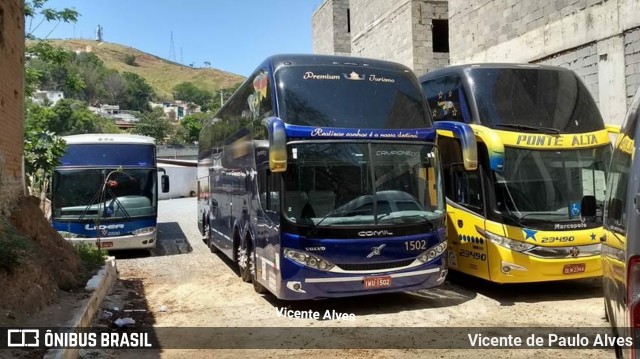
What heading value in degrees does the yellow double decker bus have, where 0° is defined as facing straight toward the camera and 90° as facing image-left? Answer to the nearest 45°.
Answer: approximately 315°

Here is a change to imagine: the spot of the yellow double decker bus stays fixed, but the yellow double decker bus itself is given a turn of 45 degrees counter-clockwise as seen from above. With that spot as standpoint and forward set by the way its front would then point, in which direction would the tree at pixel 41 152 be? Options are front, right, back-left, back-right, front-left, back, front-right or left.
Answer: back

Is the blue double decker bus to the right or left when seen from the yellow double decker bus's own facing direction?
on its right

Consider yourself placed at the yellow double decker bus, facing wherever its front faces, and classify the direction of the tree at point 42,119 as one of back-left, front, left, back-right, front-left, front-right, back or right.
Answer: back-right

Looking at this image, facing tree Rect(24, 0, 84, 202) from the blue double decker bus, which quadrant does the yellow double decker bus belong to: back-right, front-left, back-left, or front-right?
back-right
